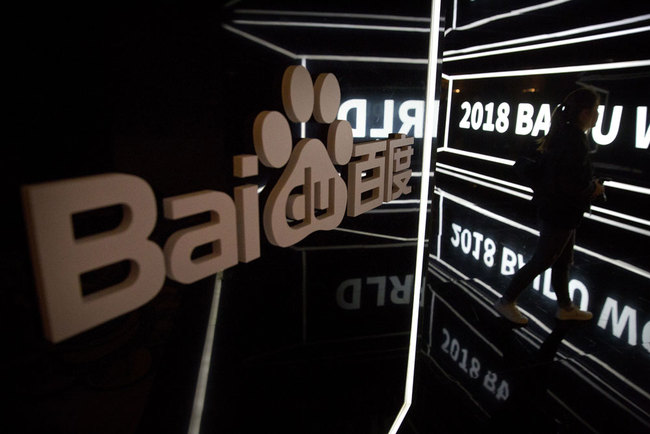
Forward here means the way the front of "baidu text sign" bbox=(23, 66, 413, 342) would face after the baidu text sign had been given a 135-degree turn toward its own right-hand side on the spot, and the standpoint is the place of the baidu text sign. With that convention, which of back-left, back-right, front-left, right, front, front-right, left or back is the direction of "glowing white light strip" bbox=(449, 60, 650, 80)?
back-right

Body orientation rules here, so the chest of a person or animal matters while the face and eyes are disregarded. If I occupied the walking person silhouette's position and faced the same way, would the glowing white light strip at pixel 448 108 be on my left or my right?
on my left

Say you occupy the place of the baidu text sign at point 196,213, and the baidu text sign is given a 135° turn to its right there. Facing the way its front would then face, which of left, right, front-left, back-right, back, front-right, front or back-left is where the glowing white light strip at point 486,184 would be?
back-right

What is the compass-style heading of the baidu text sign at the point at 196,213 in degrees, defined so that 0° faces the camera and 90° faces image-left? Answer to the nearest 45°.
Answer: approximately 315°

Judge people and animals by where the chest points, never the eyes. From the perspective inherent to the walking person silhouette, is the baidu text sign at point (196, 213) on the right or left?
on its right

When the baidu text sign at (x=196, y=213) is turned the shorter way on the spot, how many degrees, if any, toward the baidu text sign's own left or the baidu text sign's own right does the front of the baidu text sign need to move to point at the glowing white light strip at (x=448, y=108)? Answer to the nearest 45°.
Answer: approximately 90° to the baidu text sign's own left

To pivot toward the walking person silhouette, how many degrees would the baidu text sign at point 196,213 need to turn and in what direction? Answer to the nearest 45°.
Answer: approximately 90° to its left

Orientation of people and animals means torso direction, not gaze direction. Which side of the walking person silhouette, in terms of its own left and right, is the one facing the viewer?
right
